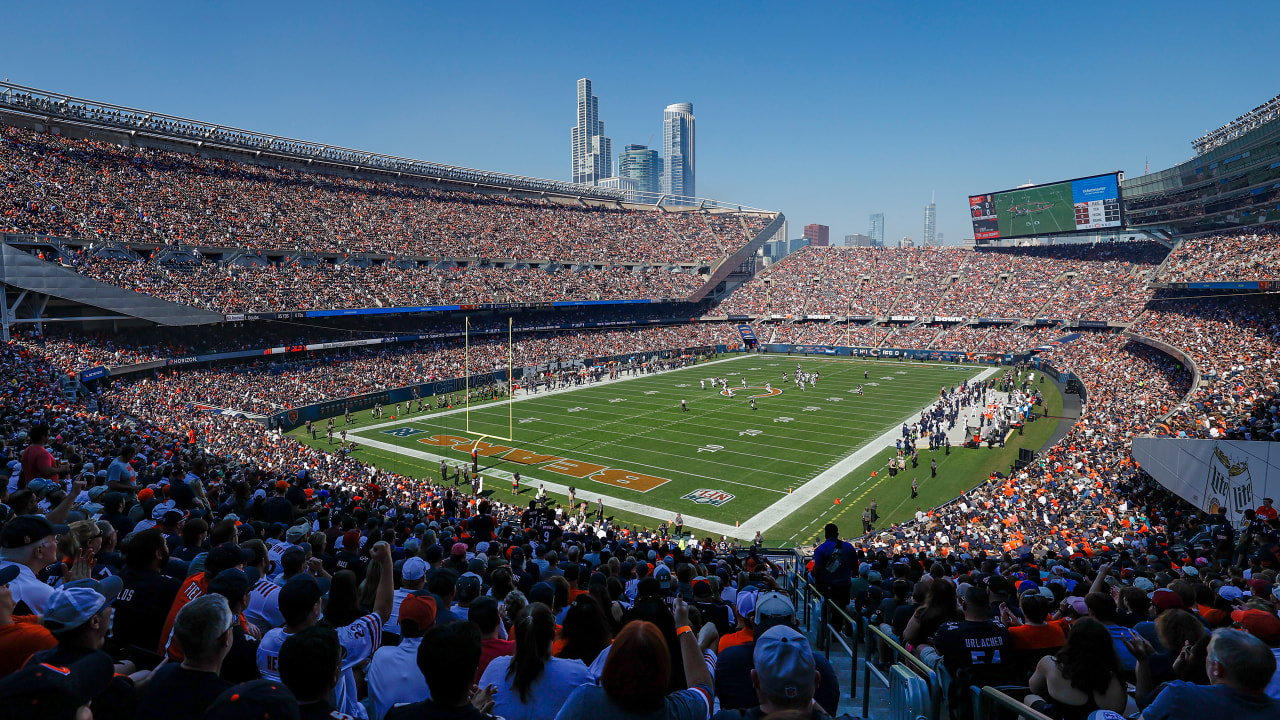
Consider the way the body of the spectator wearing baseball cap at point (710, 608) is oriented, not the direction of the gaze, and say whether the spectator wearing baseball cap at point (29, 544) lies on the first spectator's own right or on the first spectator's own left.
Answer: on the first spectator's own left

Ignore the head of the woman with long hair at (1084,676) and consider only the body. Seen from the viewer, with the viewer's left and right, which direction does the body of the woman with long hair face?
facing away from the viewer

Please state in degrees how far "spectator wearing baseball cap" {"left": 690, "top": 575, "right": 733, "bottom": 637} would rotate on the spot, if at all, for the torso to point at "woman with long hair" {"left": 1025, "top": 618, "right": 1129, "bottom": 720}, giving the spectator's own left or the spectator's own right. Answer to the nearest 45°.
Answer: approximately 135° to the spectator's own right

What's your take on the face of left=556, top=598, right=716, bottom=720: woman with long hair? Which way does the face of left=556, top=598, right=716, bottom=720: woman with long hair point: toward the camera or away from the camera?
away from the camera

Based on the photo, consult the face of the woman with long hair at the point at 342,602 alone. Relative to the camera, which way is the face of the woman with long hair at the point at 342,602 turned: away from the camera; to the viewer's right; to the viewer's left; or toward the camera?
away from the camera

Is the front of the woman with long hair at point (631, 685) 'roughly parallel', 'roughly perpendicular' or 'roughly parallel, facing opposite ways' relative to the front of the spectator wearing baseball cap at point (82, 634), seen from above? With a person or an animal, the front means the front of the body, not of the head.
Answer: roughly parallel

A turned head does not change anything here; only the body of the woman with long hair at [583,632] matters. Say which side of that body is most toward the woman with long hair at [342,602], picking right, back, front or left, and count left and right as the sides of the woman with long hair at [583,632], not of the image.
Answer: left

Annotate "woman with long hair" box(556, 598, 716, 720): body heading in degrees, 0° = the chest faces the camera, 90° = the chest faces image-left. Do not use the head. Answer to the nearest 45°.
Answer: approximately 180°

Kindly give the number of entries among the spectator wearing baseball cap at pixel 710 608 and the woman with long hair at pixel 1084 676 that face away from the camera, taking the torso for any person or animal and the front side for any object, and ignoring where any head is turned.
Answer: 2

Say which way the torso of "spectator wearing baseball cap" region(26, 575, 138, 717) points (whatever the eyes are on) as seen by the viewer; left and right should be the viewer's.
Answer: facing away from the viewer and to the right of the viewer

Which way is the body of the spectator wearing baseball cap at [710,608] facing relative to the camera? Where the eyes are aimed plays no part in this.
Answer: away from the camera

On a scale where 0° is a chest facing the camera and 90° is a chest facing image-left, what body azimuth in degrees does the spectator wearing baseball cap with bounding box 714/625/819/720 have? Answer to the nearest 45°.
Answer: approximately 180°

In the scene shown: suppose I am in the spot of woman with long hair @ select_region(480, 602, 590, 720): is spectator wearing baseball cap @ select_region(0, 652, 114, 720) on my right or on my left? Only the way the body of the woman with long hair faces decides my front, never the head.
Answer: on my left

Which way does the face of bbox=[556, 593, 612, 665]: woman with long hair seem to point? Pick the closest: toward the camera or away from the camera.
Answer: away from the camera

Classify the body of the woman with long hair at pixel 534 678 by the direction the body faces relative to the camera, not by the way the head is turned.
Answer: away from the camera
